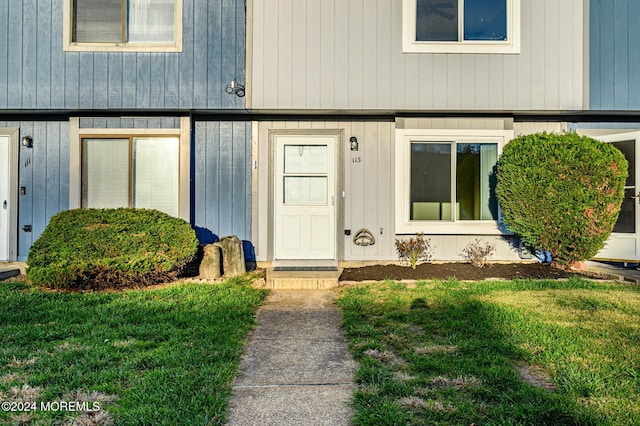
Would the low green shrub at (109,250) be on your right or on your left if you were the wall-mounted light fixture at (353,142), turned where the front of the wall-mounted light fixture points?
on your right

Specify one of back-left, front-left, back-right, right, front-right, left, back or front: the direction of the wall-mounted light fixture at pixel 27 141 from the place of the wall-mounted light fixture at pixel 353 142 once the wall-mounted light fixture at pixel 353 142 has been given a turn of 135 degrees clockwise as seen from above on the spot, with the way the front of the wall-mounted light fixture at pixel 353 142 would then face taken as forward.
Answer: front-left

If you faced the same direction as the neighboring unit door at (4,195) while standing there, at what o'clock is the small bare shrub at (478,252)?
The small bare shrub is roughly at 10 o'clock from the neighboring unit door.

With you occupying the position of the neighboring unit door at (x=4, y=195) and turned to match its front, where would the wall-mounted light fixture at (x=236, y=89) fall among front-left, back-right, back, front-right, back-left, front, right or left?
front-left

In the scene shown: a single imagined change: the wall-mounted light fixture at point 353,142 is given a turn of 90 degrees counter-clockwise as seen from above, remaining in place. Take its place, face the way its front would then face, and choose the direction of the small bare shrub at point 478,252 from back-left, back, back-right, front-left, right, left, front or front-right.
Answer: front

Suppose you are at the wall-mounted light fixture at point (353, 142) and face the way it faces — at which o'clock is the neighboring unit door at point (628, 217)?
The neighboring unit door is roughly at 9 o'clock from the wall-mounted light fixture.

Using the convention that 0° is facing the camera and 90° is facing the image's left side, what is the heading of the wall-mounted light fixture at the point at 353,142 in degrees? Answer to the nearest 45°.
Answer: approximately 0°

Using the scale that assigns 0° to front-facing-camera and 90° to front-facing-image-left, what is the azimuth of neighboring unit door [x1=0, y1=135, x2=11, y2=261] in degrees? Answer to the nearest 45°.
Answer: approximately 0°

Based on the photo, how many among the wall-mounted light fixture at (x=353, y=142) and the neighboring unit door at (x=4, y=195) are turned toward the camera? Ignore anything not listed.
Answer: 2

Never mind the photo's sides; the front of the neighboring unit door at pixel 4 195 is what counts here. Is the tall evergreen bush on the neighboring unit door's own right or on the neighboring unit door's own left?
on the neighboring unit door's own left
